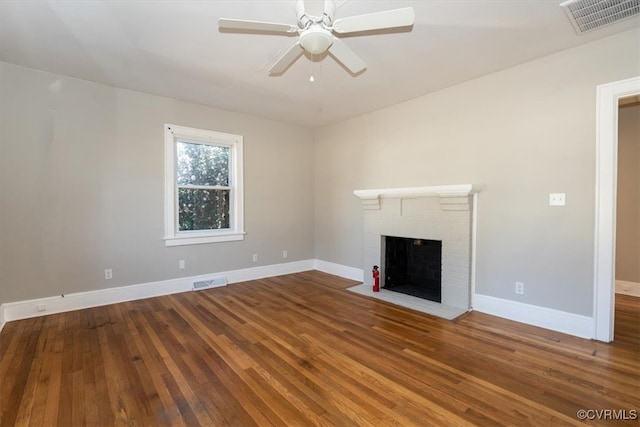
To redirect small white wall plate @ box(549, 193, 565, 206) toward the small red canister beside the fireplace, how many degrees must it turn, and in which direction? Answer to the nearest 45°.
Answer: approximately 90° to its right

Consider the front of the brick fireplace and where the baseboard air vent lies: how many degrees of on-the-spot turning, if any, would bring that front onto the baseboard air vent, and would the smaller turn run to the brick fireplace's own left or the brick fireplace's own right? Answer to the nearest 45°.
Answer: approximately 45° to the brick fireplace's own right

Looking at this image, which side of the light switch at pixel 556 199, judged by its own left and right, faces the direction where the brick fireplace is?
right

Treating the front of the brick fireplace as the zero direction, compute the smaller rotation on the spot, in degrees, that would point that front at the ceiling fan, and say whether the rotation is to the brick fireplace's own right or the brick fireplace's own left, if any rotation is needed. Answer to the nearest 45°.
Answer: approximately 45° to the brick fireplace's own left

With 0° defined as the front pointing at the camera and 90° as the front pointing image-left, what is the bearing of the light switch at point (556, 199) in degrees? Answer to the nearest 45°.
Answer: approximately 0°
